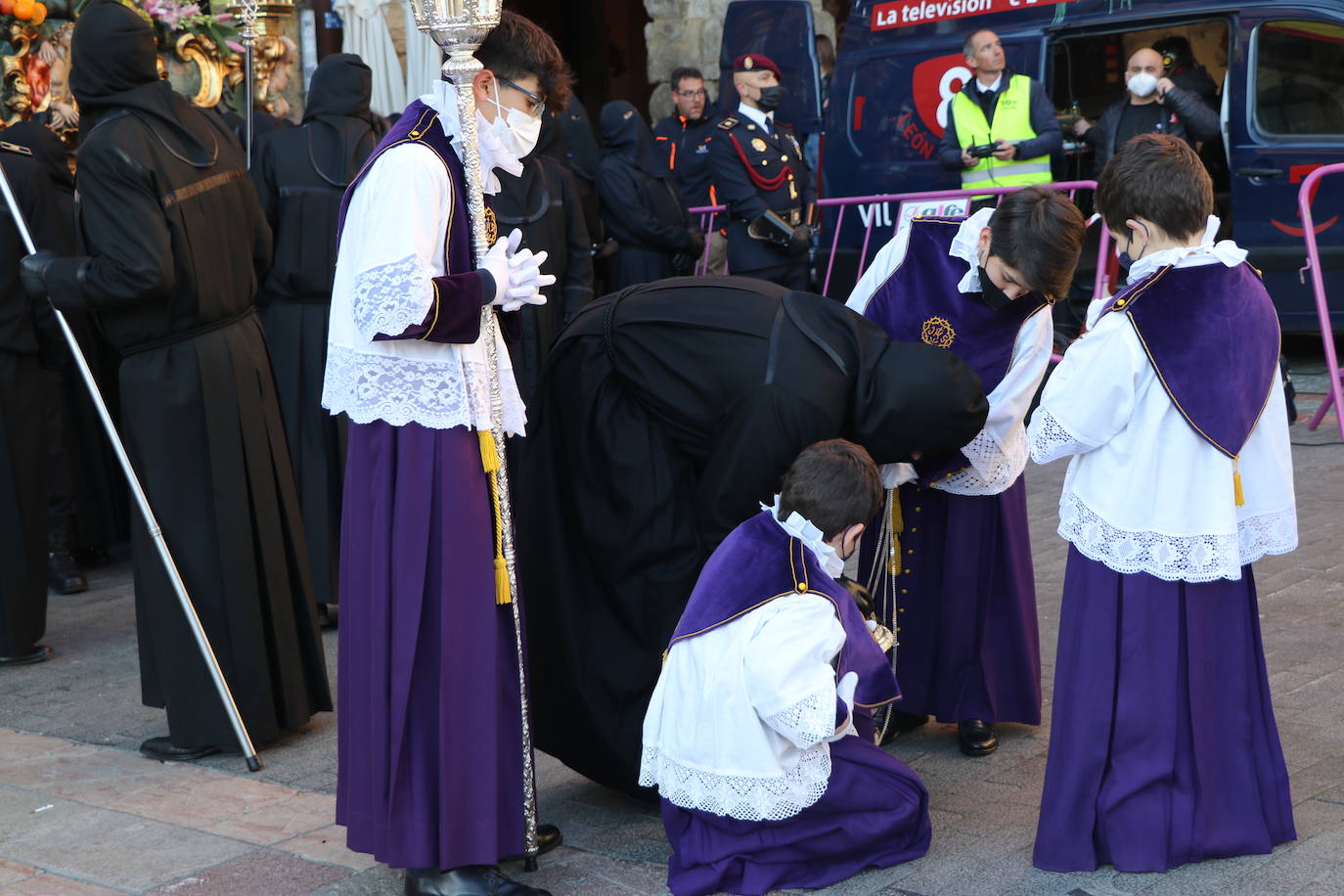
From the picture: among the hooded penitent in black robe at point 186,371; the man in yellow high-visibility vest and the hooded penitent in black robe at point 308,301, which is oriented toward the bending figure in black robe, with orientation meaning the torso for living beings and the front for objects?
the man in yellow high-visibility vest

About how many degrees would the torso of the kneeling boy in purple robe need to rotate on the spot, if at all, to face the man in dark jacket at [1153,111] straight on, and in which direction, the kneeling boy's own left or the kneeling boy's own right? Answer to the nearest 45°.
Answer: approximately 45° to the kneeling boy's own left

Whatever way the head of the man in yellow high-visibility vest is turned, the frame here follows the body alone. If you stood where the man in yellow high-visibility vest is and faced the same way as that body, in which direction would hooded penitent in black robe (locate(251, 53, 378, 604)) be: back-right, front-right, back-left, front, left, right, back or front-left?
front-right

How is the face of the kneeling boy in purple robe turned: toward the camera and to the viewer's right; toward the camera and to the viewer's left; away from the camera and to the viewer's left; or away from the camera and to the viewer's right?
away from the camera and to the viewer's right

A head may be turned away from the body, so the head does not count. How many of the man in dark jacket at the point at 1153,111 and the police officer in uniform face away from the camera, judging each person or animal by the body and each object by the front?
0

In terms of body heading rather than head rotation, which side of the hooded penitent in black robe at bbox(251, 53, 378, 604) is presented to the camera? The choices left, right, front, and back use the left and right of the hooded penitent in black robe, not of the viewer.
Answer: back

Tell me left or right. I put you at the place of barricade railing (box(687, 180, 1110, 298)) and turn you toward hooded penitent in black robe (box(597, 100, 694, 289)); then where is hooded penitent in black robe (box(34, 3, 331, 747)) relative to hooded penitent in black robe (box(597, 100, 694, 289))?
left

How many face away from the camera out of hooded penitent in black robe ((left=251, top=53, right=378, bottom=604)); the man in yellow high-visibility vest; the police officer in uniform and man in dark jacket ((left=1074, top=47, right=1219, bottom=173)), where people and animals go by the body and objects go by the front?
1

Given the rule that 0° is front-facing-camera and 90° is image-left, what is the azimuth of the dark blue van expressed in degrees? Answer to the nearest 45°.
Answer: approximately 270°

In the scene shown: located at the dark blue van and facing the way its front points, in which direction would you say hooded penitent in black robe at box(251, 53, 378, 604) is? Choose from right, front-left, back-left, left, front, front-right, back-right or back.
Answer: back-right

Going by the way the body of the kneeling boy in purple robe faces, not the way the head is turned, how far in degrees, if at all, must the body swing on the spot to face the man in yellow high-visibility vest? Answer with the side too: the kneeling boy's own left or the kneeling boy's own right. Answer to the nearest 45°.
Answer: approximately 45° to the kneeling boy's own left

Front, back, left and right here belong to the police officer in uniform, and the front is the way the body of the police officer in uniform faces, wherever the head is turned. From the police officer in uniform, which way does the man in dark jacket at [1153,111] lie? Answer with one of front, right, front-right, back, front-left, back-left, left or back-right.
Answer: front-left

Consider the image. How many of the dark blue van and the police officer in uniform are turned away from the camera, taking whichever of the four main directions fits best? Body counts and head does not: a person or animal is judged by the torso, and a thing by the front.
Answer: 0

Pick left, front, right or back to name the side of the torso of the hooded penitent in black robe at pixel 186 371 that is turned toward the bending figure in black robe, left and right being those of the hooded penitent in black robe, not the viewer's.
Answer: back

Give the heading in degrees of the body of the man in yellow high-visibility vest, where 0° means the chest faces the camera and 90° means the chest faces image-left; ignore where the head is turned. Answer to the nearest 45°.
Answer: approximately 0°

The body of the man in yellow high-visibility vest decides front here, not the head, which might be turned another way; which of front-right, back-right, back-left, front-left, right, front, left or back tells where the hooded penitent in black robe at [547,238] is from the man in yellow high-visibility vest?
front-right
